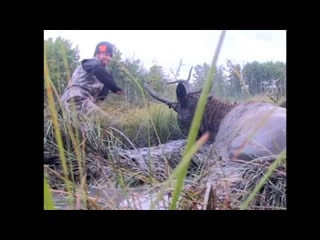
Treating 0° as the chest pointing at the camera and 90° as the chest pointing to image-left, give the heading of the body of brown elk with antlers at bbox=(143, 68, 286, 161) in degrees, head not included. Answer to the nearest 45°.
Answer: approximately 90°
